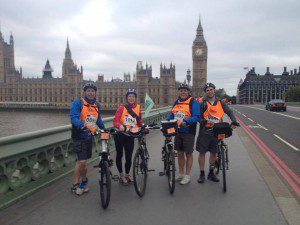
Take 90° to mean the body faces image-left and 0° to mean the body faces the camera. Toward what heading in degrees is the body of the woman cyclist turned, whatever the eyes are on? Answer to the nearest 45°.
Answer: approximately 0°

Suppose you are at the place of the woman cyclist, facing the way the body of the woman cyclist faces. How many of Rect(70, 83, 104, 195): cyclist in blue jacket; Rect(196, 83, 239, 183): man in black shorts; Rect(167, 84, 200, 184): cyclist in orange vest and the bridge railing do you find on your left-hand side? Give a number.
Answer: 2

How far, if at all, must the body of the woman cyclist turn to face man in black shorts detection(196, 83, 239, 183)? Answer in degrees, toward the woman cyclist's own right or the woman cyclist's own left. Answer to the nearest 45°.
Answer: approximately 90° to the woman cyclist's own left

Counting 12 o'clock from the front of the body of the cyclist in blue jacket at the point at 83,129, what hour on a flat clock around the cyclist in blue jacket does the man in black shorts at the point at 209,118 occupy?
The man in black shorts is roughly at 10 o'clock from the cyclist in blue jacket.

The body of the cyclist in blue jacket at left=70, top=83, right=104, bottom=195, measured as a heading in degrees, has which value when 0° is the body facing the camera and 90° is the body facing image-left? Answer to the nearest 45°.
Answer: approximately 315°

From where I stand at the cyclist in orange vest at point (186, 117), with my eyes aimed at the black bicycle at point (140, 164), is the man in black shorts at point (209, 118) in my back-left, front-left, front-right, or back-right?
back-left

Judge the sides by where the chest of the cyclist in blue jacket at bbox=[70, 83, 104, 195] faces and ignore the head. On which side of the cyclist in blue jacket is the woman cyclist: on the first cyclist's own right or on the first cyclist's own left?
on the first cyclist's own left

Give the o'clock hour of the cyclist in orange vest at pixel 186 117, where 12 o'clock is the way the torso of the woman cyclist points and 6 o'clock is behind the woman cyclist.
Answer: The cyclist in orange vest is roughly at 9 o'clock from the woman cyclist.

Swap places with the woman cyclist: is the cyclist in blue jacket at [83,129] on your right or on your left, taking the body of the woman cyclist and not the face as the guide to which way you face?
on your right
